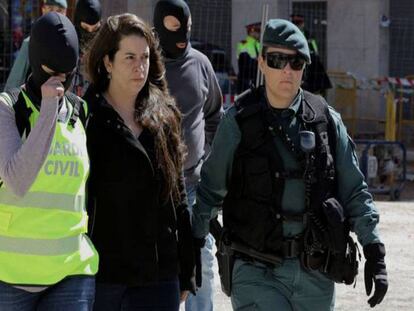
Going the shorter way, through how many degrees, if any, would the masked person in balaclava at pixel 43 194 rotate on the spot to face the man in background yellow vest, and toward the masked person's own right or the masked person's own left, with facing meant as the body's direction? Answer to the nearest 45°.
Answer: approximately 135° to the masked person's own left

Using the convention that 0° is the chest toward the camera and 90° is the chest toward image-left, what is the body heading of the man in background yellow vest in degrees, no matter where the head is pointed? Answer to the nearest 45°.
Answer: approximately 315°

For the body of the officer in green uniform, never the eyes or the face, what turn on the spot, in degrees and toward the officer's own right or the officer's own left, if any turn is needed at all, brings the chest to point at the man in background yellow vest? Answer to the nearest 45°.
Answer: approximately 180°

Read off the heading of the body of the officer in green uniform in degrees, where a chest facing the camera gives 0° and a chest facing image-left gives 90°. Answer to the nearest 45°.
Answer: approximately 0°

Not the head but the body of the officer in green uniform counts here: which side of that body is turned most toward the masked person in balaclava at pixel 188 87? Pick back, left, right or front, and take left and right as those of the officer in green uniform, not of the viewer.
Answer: back

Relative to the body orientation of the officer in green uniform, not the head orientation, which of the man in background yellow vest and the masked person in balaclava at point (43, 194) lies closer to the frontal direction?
the masked person in balaclava

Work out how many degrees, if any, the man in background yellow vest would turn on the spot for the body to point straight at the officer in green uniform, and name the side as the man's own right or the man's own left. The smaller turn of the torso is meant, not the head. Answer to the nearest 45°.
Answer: approximately 45° to the man's own right

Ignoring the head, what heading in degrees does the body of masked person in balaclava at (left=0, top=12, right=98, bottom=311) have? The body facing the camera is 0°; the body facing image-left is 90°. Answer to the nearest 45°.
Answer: approximately 315°
